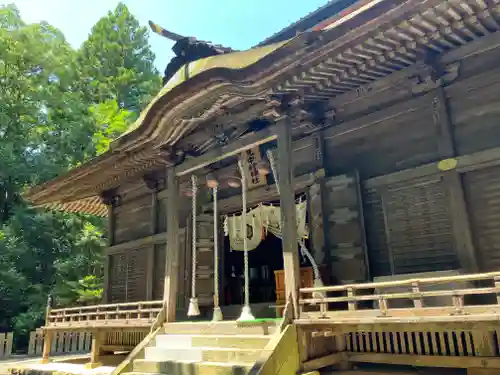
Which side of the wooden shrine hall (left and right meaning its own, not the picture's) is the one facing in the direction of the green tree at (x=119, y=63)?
right

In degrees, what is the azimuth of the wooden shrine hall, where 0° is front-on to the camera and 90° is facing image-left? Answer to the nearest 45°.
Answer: approximately 45°

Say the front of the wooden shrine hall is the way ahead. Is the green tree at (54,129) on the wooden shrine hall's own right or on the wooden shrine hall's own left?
on the wooden shrine hall's own right
